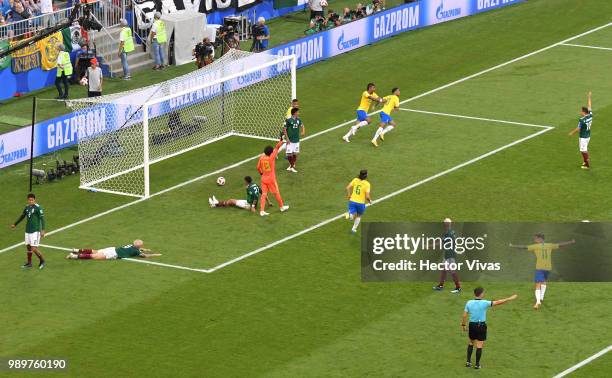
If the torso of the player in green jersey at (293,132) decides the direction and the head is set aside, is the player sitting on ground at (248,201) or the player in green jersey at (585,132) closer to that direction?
the player sitting on ground

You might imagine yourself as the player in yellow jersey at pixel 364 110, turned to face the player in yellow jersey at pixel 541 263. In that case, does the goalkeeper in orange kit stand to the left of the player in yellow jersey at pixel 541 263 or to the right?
right

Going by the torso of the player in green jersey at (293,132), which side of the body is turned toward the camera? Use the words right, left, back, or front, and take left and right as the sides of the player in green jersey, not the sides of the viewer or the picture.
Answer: front

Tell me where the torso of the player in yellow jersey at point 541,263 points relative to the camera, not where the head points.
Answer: away from the camera

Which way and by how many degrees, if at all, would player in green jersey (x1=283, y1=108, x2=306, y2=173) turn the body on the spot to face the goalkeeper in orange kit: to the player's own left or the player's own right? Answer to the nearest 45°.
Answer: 0° — they already face them

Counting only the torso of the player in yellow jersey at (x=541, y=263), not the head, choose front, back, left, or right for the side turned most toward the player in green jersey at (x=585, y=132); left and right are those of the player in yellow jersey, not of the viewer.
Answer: front

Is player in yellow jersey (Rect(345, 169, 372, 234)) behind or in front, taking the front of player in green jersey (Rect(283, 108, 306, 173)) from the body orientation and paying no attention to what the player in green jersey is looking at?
in front
